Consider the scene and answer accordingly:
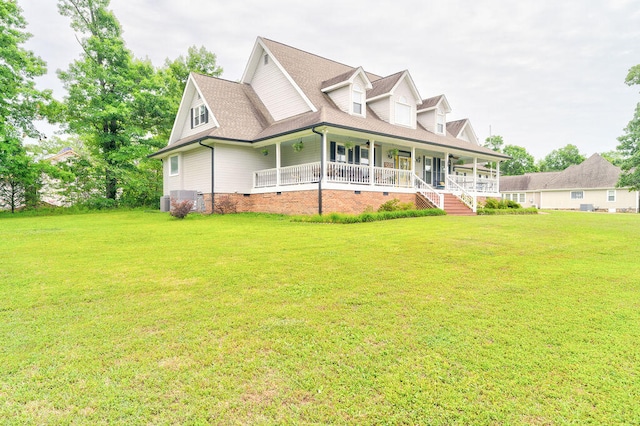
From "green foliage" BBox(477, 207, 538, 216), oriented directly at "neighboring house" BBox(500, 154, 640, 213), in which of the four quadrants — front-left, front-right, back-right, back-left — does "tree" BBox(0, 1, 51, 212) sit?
back-left

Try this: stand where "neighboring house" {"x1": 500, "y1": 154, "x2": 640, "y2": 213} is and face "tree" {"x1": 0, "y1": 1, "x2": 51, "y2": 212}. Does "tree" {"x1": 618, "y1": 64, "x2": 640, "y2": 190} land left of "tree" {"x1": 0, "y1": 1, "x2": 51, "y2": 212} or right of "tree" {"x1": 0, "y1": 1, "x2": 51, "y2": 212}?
left

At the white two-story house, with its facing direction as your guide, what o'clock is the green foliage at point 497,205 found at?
The green foliage is roughly at 10 o'clock from the white two-story house.

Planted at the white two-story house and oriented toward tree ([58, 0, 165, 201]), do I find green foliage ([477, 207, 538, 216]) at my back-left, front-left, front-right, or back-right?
back-right

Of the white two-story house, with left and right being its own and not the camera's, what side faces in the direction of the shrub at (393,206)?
front

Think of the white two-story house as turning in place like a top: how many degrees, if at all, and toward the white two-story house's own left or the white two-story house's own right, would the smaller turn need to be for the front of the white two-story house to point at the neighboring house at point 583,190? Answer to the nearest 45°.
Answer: approximately 90° to the white two-story house's own left

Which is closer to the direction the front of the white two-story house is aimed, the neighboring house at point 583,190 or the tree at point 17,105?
the neighboring house

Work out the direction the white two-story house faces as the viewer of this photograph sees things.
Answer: facing the viewer and to the right of the viewer

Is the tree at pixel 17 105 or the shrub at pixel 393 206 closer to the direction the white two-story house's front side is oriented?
the shrub

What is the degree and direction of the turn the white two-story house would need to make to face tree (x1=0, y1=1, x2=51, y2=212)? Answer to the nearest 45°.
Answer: approximately 135° to its right

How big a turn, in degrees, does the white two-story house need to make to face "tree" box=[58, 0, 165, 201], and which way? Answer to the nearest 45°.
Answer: approximately 135° to its right
